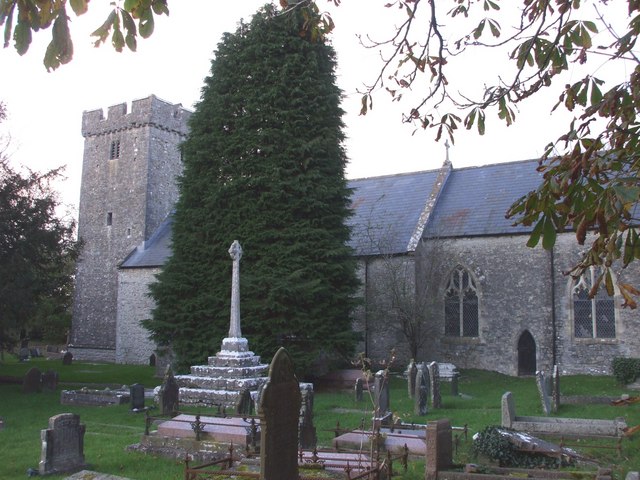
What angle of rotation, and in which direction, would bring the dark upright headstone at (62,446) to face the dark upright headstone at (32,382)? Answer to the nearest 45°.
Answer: approximately 135° to its left

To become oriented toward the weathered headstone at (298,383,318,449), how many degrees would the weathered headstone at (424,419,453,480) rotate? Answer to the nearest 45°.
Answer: approximately 180°

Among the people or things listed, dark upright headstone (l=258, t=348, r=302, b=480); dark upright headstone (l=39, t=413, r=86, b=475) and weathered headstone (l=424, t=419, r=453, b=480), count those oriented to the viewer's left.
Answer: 0

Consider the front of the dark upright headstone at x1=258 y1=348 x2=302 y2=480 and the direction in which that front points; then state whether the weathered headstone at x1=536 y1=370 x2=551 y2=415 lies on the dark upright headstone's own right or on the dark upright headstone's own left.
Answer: on the dark upright headstone's own left

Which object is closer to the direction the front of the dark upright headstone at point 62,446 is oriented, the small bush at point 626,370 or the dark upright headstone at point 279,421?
the dark upright headstone

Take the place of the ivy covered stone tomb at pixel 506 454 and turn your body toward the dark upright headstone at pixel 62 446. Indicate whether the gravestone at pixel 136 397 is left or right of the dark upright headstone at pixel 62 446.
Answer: right

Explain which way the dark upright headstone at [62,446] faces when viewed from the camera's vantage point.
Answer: facing the viewer and to the right of the viewer

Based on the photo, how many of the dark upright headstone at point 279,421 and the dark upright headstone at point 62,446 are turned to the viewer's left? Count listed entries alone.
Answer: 0

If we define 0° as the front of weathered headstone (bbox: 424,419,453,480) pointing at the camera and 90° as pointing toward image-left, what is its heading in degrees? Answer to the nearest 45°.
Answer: approximately 315°

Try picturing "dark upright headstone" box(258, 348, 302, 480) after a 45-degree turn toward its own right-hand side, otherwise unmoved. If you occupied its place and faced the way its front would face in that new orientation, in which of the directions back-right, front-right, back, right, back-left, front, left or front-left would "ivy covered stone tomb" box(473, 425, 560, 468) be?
back-left

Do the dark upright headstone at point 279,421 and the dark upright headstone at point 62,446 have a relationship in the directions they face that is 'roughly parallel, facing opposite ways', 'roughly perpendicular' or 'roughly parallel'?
roughly parallel
